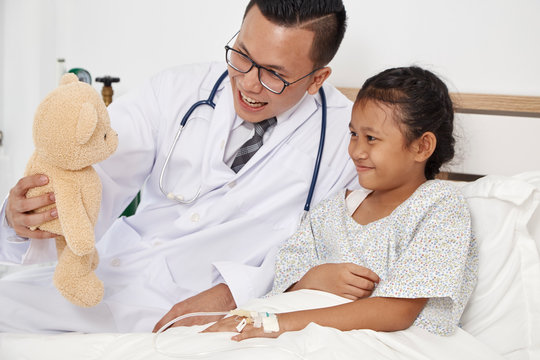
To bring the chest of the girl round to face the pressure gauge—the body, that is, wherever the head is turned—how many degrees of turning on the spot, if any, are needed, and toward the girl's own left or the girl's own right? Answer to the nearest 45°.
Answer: approximately 90° to the girl's own right

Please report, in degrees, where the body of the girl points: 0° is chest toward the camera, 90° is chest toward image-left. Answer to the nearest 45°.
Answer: approximately 45°
